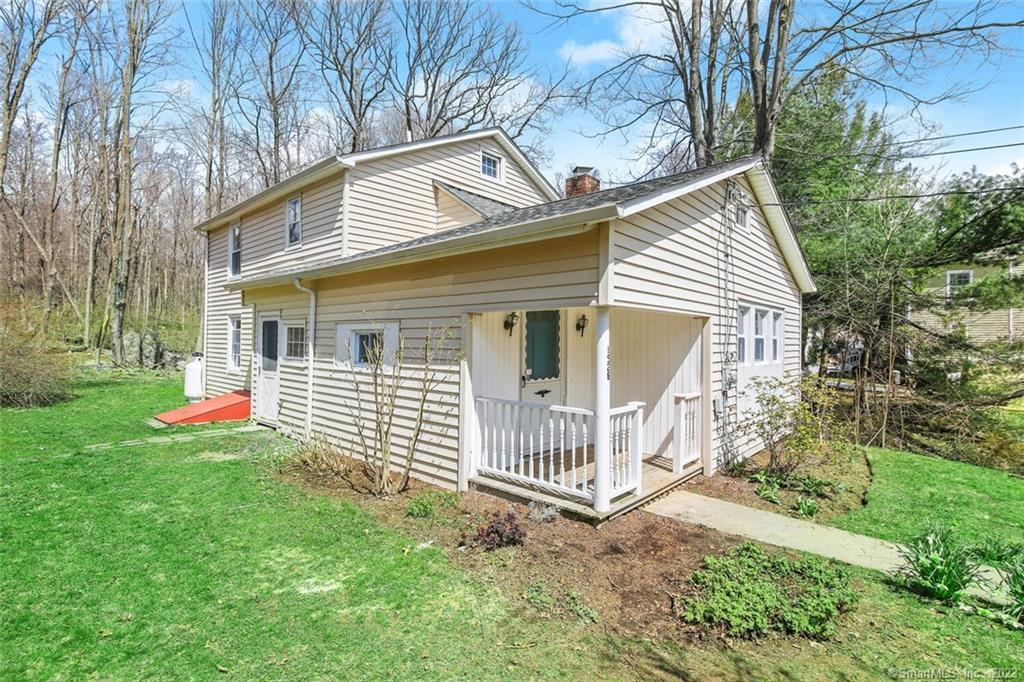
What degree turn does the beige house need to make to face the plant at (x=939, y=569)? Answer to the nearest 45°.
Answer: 0° — it already faces it

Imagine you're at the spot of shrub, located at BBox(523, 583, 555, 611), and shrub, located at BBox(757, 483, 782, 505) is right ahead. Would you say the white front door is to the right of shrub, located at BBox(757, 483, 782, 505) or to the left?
left

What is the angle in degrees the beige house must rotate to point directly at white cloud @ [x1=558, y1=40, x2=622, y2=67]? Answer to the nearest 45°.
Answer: approximately 135° to its left

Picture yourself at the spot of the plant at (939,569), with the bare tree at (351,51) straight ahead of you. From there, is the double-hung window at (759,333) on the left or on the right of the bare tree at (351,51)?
right
